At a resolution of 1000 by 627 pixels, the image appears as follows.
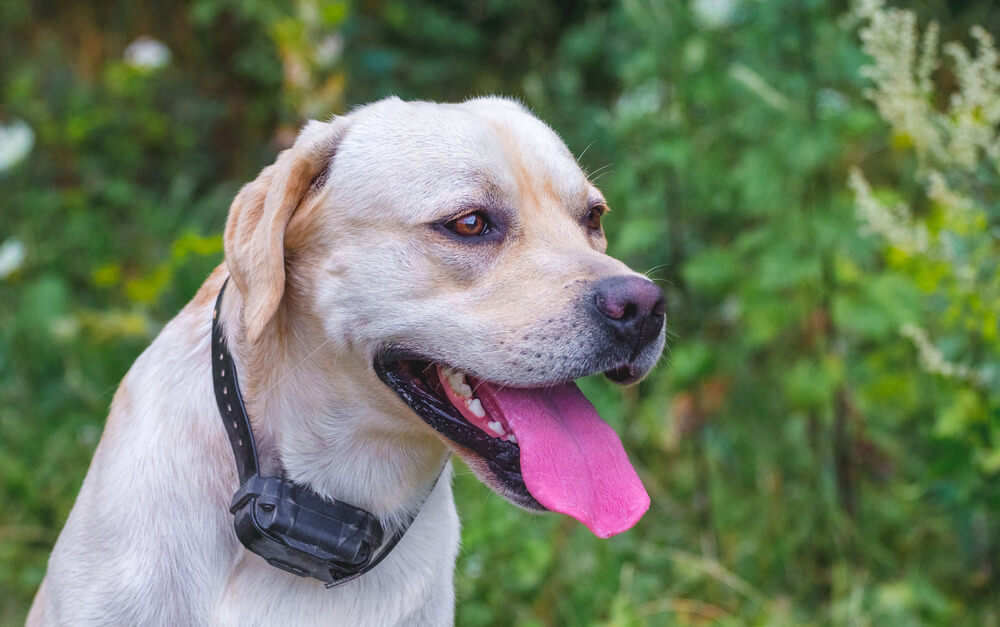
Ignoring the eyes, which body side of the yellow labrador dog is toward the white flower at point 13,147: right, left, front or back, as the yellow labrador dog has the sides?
back

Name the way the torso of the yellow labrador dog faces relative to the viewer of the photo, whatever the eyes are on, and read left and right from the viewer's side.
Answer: facing the viewer and to the right of the viewer

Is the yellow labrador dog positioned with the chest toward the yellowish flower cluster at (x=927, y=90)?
no

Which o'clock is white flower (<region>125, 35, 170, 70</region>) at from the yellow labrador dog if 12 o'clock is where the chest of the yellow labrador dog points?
The white flower is roughly at 7 o'clock from the yellow labrador dog.

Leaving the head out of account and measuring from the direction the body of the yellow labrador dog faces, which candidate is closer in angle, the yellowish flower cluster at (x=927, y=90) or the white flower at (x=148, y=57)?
the yellowish flower cluster

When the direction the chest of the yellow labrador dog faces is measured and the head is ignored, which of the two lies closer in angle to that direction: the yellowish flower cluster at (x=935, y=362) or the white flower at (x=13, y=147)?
the yellowish flower cluster

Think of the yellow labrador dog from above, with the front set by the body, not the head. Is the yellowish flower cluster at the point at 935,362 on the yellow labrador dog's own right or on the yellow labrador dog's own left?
on the yellow labrador dog's own left

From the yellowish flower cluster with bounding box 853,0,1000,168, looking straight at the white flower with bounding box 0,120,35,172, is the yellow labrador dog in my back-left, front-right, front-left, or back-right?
front-left
